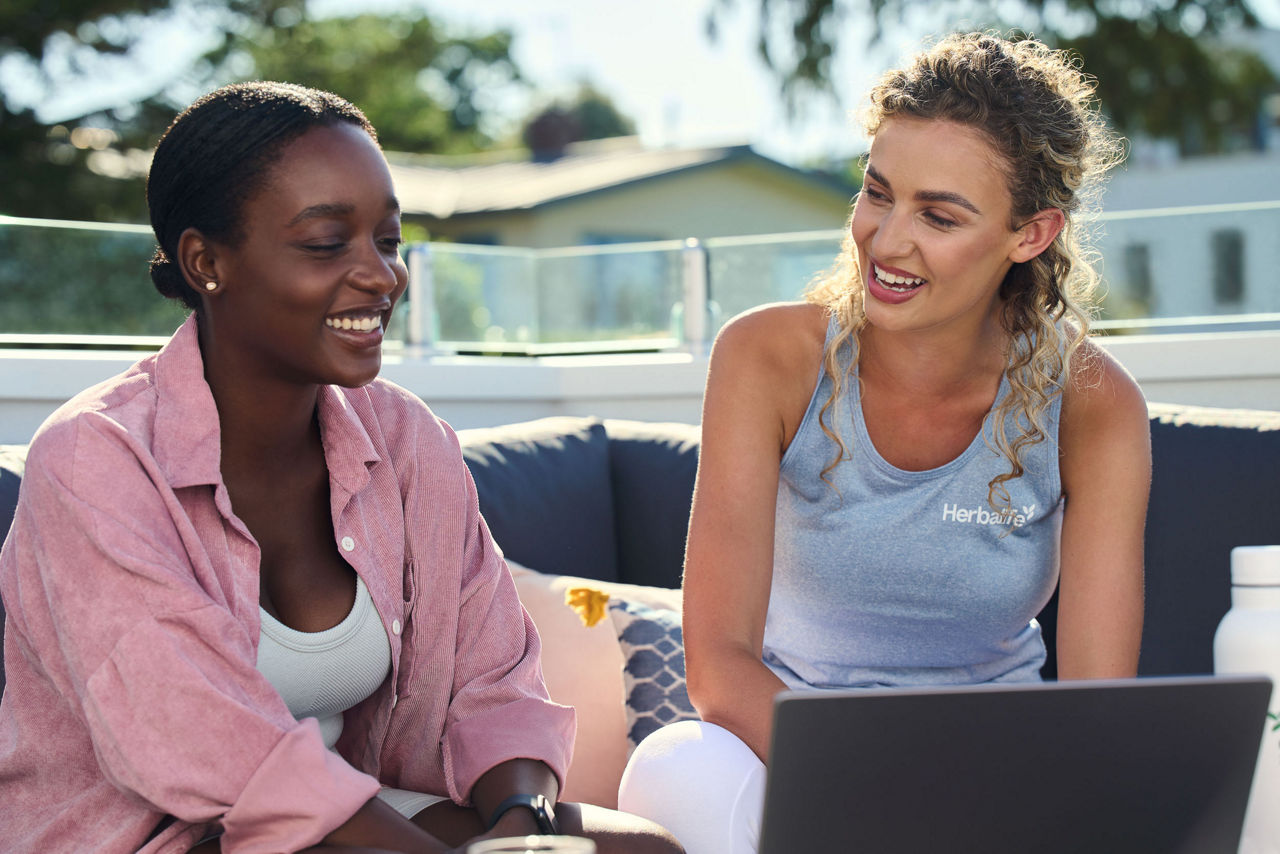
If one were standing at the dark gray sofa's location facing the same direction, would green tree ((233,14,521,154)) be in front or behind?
behind

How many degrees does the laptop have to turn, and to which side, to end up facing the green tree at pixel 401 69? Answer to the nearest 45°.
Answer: approximately 45° to its left

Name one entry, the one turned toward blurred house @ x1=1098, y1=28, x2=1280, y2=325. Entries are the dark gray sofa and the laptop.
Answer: the laptop

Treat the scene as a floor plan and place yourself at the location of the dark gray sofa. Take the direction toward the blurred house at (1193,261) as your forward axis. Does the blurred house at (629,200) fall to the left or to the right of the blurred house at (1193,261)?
left

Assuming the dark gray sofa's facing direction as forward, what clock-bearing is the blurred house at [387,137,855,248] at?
The blurred house is roughly at 6 o'clock from the dark gray sofa.

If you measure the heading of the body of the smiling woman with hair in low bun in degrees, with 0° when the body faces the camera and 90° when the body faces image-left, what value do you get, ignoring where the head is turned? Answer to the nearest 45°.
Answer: approximately 315°

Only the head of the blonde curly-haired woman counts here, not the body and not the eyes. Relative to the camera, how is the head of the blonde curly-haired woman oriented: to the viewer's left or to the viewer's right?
to the viewer's left

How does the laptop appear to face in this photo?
away from the camera
